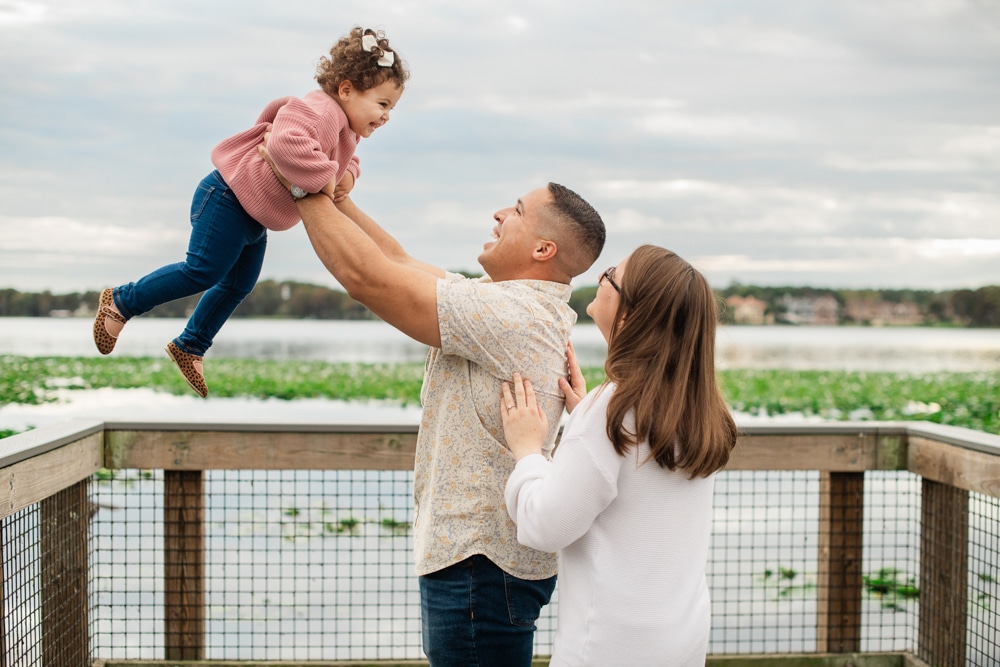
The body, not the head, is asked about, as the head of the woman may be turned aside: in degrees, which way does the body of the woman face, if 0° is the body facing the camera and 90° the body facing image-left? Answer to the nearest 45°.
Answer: approximately 135°

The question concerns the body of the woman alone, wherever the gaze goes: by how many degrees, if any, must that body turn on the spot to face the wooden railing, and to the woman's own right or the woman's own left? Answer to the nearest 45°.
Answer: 0° — they already face it

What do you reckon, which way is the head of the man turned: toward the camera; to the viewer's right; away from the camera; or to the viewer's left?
to the viewer's left

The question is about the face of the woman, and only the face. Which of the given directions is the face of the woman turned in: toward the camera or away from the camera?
away from the camera

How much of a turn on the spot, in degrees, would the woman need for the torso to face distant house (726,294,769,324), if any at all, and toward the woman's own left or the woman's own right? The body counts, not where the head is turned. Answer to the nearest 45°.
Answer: approximately 45° to the woman's own right

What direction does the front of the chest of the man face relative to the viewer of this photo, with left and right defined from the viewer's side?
facing to the left of the viewer

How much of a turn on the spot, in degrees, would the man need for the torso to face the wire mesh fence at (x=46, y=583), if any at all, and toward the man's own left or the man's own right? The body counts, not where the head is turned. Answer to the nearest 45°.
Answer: approximately 45° to the man's own right

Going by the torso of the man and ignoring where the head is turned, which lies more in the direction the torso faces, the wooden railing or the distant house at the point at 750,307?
the wooden railing

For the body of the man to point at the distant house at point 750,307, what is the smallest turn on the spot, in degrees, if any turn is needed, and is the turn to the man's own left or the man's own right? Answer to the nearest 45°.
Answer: approximately 90° to the man's own right
